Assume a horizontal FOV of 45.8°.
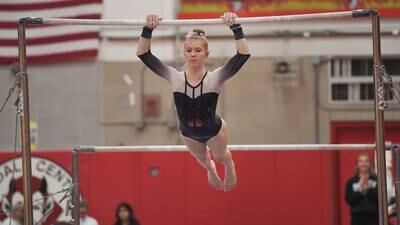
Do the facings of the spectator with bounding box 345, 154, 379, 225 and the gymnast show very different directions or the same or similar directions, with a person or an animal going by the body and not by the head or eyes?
same or similar directions

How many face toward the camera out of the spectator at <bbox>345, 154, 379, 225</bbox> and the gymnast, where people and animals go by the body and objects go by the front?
2

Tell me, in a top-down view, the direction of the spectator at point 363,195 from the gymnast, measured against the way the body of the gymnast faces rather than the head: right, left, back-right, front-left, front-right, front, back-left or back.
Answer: back-left

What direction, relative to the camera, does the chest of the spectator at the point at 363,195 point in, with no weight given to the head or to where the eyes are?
toward the camera

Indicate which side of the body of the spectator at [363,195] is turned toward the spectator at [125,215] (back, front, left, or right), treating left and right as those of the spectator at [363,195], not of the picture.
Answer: right

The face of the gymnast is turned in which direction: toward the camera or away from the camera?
toward the camera

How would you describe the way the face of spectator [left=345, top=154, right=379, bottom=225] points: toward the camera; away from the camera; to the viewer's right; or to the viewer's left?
toward the camera

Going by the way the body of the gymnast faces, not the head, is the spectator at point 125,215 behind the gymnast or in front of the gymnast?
behind
